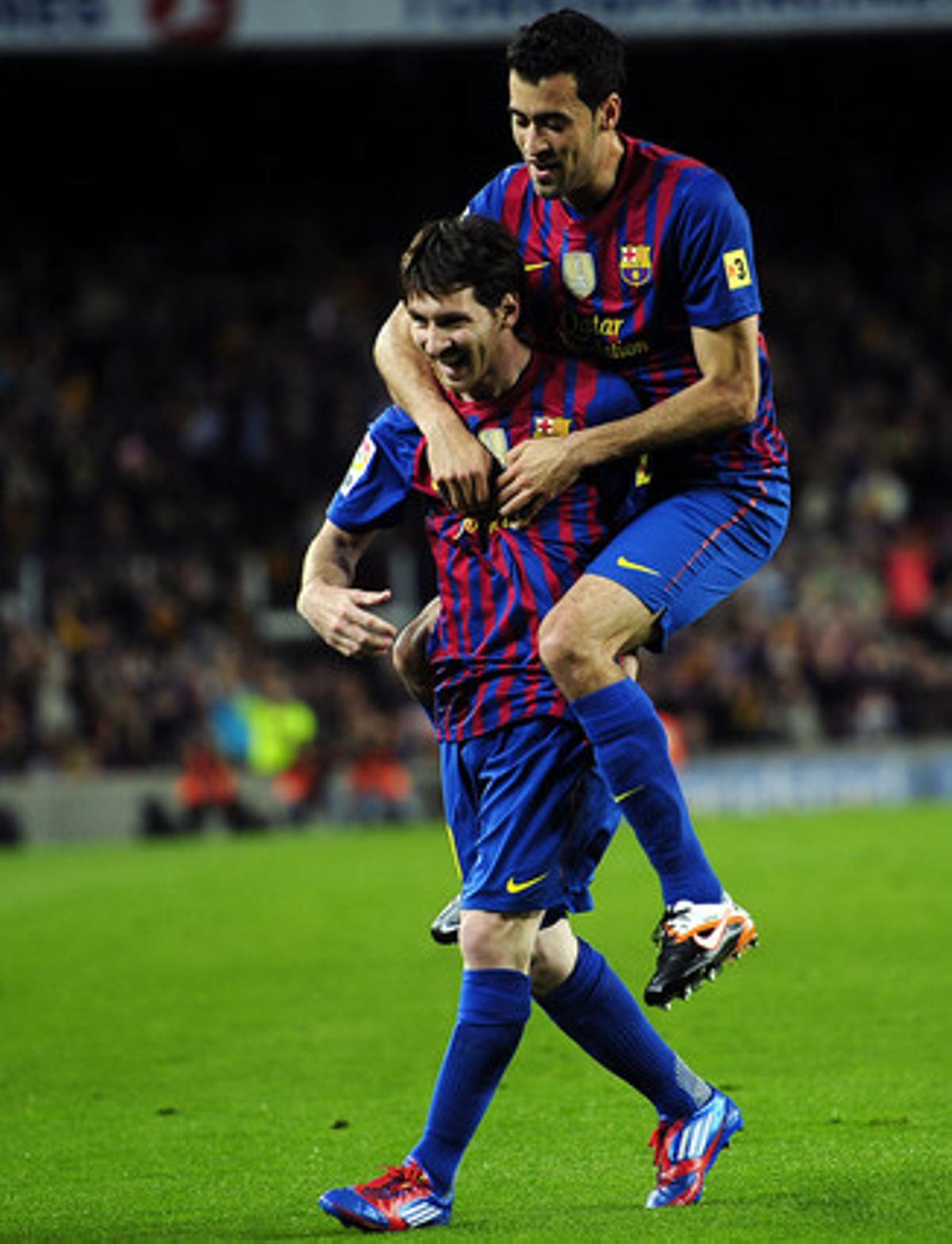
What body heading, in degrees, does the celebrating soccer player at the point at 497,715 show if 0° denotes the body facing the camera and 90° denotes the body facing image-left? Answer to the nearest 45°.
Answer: approximately 45°

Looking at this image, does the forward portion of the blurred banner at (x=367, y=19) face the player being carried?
yes

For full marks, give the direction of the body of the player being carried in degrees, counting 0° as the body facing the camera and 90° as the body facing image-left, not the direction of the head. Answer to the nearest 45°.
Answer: approximately 45°

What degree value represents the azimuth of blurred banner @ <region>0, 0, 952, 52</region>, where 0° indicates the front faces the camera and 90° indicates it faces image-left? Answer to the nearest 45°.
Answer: approximately 0°

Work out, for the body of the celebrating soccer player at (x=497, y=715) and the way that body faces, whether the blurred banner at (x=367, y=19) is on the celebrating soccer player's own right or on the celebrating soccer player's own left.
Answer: on the celebrating soccer player's own right

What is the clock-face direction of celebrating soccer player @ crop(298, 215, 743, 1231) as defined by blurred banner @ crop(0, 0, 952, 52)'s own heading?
The celebrating soccer player is roughly at 12 o'clock from the blurred banner.

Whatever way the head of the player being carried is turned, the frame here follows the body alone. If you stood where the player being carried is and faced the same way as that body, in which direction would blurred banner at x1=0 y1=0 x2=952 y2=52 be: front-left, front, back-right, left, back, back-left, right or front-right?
back-right
